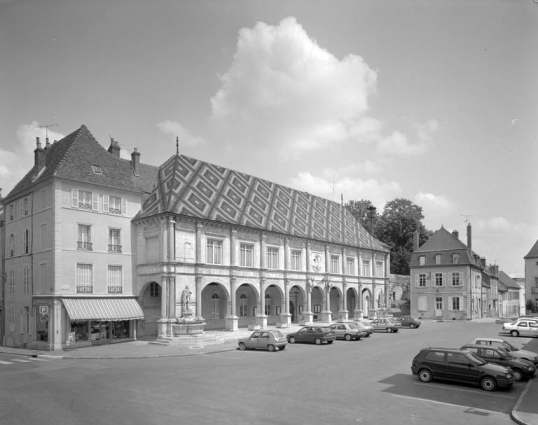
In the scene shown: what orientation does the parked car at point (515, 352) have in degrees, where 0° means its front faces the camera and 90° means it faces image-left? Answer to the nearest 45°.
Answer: approximately 315°

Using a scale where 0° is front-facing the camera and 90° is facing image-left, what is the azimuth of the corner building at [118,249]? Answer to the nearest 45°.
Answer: approximately 315°

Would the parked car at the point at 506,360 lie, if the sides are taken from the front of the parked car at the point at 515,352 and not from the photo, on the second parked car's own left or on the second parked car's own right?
on the second parked car's own right

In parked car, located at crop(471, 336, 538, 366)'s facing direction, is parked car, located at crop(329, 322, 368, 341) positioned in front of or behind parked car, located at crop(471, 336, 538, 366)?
behind
